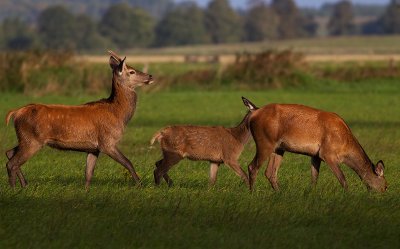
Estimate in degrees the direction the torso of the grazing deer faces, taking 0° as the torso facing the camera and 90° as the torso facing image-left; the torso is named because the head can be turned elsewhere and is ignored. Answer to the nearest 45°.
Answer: approximately 270°

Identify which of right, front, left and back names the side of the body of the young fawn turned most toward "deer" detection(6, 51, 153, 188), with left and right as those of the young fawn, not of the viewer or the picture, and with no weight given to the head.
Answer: back

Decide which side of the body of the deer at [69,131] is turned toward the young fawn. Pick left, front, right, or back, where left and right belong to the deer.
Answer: front

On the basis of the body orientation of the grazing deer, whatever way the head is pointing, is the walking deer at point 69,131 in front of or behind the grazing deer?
behind

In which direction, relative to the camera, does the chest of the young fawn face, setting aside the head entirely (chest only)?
to the viewer's right

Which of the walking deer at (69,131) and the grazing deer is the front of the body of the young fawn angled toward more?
the grazing deer

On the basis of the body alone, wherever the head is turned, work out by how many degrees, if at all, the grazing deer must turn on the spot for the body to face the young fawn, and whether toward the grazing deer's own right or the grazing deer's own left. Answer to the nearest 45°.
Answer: approximately 180°

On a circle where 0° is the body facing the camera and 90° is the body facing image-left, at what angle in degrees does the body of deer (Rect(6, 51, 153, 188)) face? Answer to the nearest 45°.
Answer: approximately 270°

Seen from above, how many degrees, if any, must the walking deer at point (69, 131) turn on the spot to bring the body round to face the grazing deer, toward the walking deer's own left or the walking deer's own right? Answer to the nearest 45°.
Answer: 0° — it already faces it
